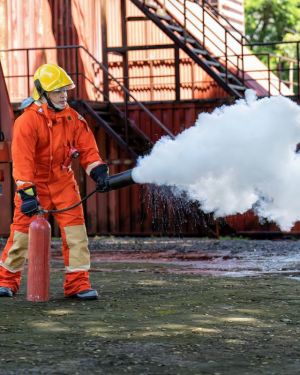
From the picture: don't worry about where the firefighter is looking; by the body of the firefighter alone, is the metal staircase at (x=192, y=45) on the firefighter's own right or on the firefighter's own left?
on the firefighter's own left

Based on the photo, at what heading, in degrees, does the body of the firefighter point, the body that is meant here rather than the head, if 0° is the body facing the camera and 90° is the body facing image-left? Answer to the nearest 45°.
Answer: approximately 315°

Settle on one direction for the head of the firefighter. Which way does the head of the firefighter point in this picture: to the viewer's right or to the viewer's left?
to the viewer's right

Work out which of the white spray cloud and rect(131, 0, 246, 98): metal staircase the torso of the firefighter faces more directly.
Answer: the white spray cloud
